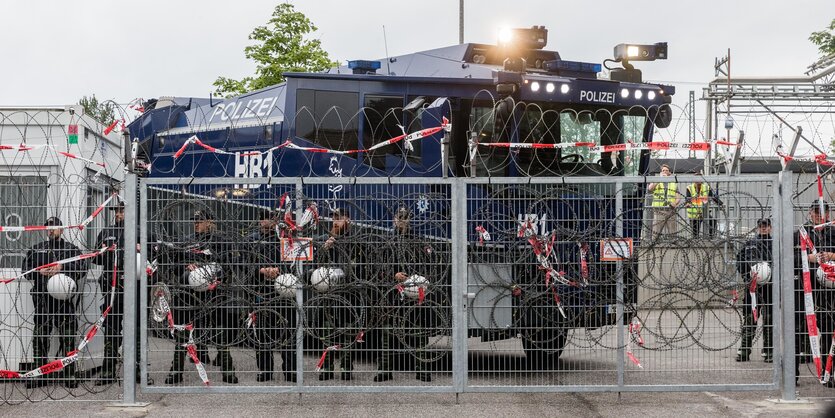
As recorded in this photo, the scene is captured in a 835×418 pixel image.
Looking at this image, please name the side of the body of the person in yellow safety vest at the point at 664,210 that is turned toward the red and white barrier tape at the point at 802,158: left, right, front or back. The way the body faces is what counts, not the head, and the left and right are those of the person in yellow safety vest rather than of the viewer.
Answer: front

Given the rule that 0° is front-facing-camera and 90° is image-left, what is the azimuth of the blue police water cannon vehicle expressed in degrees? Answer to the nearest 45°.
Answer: approximately 315°

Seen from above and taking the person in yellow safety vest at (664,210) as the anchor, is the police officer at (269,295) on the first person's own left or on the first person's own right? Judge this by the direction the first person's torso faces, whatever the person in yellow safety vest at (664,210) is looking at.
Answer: on the first person's own right

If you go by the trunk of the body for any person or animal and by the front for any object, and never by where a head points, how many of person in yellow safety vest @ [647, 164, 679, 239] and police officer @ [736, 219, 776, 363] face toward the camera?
2
